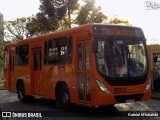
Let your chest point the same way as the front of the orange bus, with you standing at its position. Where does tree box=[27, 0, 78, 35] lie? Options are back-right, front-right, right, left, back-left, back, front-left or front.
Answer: back-left

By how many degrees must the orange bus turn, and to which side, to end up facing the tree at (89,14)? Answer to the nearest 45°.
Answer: approximately 135° to its left

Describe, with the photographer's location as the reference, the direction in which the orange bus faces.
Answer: facing the viewer and to the right of the viewer
